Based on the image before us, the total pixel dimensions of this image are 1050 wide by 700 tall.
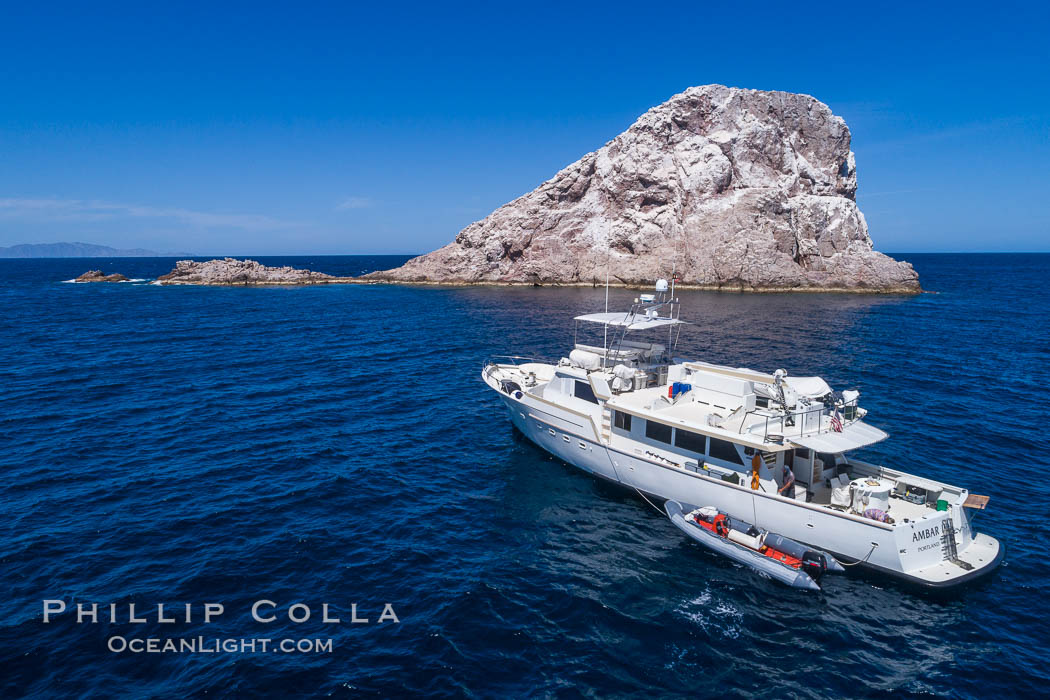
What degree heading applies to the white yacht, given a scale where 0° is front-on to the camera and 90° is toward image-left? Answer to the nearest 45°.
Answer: approximately 135°

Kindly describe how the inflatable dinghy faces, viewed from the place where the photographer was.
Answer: facing away from the viewer and to the left of the viewer

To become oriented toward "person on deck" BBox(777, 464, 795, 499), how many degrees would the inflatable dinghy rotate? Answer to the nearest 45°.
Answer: approximately 45° to its right
